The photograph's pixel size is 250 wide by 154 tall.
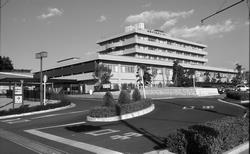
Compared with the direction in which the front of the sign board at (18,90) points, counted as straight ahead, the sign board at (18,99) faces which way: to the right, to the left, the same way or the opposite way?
the same way

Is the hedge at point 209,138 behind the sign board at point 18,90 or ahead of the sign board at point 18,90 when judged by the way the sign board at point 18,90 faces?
ahead

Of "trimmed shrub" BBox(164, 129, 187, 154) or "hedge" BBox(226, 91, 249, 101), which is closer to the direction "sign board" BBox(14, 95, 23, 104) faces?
the trimmed shrub

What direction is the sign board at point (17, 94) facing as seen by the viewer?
toward the camera

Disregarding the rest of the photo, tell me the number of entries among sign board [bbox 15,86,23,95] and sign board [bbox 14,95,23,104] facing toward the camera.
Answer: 2

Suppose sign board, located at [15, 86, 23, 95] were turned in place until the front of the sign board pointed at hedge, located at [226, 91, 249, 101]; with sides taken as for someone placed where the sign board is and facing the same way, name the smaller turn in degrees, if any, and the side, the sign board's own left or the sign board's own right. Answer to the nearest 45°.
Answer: approximately 45° to the sign board's own left

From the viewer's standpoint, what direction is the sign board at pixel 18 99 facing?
toward the camera

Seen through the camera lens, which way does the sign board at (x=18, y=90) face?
facing the viewer
